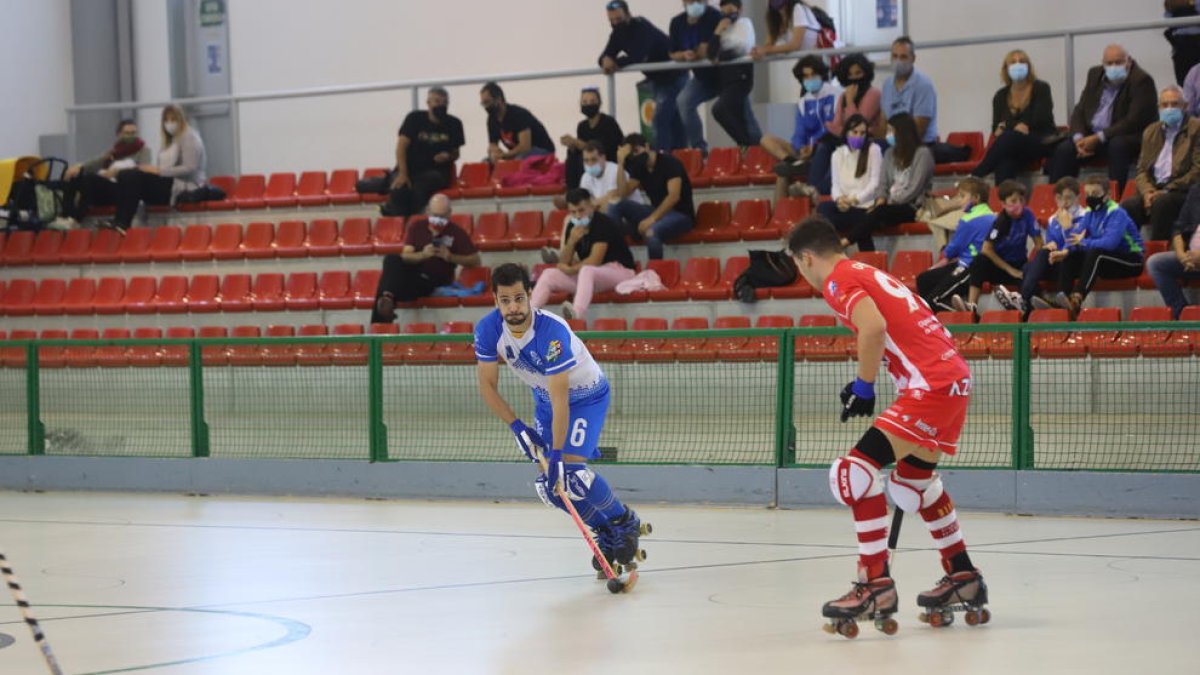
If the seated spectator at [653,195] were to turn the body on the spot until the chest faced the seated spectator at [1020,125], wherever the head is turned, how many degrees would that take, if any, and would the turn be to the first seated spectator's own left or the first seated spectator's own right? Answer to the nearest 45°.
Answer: approximately 135° to the first seated spectator's own left

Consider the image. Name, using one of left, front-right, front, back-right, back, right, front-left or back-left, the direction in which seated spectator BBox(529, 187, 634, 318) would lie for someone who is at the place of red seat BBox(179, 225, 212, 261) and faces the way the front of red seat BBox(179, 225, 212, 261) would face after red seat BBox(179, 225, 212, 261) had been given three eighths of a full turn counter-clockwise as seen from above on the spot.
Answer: right

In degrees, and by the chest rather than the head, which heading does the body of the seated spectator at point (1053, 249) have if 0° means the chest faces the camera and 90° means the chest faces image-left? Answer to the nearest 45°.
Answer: approximately 45°

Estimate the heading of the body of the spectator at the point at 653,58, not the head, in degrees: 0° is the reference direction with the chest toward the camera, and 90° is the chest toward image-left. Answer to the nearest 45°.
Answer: approximately 45°

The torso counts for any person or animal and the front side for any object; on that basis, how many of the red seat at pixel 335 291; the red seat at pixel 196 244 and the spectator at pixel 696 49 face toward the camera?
3

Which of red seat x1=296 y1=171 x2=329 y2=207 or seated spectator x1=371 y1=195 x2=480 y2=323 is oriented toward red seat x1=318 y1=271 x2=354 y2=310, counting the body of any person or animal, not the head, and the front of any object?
red seat x1=296 y1=171 x2=329 y2=207

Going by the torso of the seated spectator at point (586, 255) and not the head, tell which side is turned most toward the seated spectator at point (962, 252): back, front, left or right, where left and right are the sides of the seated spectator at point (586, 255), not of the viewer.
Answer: left

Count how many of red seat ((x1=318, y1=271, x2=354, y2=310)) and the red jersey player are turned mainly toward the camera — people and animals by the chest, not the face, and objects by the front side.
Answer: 1

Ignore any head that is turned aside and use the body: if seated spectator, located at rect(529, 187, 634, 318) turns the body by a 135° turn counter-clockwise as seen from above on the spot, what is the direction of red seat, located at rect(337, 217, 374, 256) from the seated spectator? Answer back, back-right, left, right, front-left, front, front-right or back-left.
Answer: back-left

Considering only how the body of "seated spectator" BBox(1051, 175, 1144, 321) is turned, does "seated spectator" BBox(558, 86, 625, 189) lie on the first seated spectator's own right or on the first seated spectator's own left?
on the first seated spectator's own right
